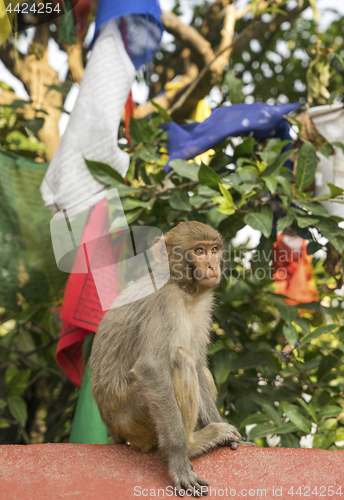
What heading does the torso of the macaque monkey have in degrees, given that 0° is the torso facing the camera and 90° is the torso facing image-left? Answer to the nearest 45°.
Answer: approximately 315°

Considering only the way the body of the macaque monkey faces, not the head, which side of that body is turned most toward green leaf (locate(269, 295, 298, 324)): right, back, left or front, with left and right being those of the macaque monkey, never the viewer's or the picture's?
left

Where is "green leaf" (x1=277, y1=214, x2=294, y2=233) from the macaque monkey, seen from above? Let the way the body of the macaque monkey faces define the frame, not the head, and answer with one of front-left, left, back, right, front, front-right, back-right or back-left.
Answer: left

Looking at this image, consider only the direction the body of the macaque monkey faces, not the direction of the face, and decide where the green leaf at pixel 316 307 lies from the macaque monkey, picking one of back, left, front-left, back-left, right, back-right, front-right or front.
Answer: left

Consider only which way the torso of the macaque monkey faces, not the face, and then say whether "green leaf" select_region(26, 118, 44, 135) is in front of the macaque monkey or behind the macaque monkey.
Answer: behind

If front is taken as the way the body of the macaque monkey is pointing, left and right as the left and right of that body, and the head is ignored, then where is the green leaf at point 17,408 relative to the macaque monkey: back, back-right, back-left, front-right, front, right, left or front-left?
back

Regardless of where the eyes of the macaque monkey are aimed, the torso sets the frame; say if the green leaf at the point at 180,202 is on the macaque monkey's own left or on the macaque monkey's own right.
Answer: on the macaque monkey's own left

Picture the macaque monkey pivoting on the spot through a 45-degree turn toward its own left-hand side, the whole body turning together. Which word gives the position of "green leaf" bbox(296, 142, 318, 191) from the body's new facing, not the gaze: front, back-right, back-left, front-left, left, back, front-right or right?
front-left
